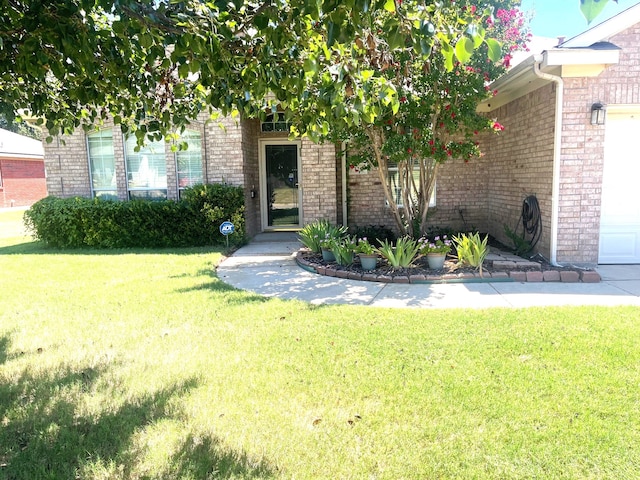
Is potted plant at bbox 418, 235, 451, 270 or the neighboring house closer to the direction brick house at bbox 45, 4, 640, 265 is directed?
the potted plant

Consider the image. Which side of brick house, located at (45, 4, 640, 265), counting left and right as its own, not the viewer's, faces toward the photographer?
front

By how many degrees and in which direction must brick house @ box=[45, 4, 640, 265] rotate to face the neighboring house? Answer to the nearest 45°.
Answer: approximately 135° to its right

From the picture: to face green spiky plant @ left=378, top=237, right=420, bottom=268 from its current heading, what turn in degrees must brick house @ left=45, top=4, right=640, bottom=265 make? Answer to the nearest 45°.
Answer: approximately 45° to its right

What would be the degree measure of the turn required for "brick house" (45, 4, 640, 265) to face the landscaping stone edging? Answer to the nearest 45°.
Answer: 0° — it already faces it

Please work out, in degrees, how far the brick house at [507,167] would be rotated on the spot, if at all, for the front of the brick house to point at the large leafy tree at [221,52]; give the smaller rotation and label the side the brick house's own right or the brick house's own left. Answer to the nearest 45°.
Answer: approximately 45° to the brick house's own right

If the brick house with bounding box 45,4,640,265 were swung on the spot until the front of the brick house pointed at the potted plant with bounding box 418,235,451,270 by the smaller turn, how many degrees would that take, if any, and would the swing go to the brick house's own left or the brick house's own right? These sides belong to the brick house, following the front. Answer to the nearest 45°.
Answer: approximately 45° to the brick house's own right

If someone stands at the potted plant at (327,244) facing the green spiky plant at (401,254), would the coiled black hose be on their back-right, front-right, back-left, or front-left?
front-left

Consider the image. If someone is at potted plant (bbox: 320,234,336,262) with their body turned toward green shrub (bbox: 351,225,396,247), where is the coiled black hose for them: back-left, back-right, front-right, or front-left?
front-right

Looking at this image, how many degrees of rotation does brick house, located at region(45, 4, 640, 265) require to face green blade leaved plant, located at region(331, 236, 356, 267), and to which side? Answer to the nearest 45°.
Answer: approximately 45° to its right

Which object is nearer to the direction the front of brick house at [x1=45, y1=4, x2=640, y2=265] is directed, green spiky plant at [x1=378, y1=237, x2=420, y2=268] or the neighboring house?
the green spiky plant

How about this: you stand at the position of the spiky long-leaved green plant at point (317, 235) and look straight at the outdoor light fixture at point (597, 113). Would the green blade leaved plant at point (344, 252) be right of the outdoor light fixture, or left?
right
